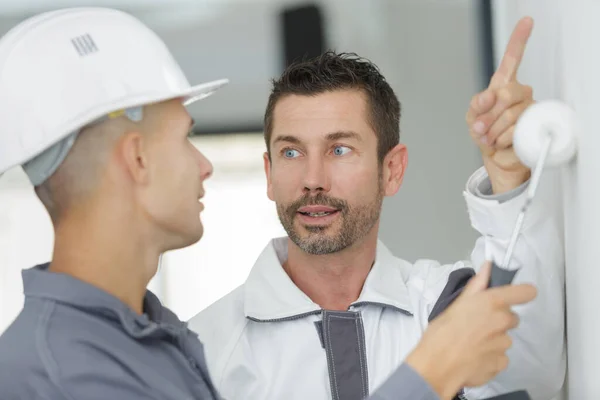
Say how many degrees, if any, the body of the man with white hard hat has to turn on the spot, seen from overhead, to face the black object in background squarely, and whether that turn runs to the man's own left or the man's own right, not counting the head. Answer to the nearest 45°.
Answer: approximately 90° to the man's own left

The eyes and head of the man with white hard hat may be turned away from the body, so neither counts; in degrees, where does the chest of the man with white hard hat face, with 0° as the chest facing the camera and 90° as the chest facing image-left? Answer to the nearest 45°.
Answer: approximately 270°

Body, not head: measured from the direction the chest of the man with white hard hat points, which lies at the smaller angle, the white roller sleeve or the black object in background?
the white roller sleeve

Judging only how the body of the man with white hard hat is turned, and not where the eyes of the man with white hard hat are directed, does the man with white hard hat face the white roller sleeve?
yes

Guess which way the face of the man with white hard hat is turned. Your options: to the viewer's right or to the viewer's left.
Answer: to the viewer's right
